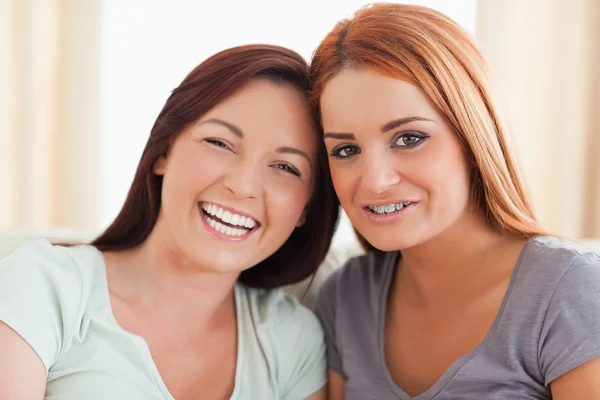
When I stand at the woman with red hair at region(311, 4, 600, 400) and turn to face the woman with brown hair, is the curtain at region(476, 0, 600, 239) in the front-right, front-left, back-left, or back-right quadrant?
back-right

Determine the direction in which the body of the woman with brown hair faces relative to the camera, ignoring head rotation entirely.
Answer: toward the camera

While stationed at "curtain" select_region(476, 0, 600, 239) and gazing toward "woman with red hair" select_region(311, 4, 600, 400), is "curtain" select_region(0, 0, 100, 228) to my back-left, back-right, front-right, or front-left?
front-right

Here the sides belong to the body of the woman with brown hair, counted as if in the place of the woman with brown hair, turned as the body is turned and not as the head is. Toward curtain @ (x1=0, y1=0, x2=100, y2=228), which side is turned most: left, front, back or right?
back

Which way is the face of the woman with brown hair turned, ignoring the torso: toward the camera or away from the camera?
toward the camera

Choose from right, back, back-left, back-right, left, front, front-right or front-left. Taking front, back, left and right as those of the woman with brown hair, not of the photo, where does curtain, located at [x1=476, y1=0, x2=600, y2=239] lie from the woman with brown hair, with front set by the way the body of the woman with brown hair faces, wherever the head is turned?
back-left

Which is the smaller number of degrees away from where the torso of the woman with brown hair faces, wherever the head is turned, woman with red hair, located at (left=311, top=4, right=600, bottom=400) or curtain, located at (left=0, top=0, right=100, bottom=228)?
the woman with red hair

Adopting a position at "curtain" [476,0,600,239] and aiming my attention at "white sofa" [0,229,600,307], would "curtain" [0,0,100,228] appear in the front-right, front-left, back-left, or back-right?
front-right

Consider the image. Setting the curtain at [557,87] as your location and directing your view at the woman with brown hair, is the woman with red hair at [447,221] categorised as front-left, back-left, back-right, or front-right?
front-left

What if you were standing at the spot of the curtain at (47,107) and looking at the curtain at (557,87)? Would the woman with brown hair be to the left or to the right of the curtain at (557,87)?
right

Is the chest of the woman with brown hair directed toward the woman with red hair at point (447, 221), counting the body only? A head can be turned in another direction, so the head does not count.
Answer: no

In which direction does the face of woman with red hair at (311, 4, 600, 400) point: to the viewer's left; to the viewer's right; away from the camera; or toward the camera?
toward the camera

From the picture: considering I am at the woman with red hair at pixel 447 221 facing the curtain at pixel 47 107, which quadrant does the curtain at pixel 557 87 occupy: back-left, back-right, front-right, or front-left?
front-right
